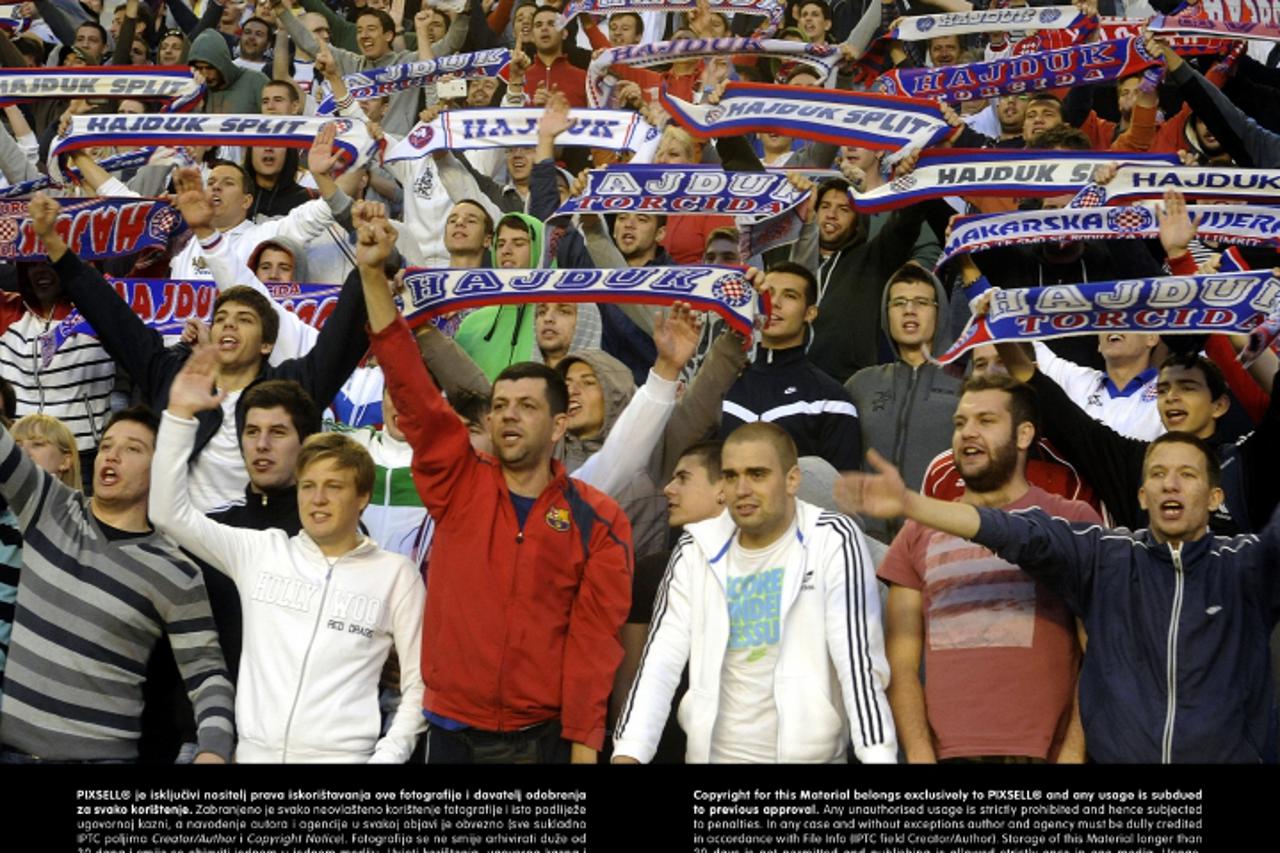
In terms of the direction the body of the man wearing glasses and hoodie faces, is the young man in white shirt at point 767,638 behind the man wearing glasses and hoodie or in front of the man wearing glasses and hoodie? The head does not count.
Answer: in front

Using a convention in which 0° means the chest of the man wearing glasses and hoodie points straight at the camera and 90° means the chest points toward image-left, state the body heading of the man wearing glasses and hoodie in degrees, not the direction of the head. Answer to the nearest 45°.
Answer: approximately 0°

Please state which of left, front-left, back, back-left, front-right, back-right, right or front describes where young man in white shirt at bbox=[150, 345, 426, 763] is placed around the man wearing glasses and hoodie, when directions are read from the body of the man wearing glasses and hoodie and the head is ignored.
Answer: front-right

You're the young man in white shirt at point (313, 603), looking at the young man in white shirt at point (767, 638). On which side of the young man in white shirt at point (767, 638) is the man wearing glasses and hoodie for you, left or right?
left
